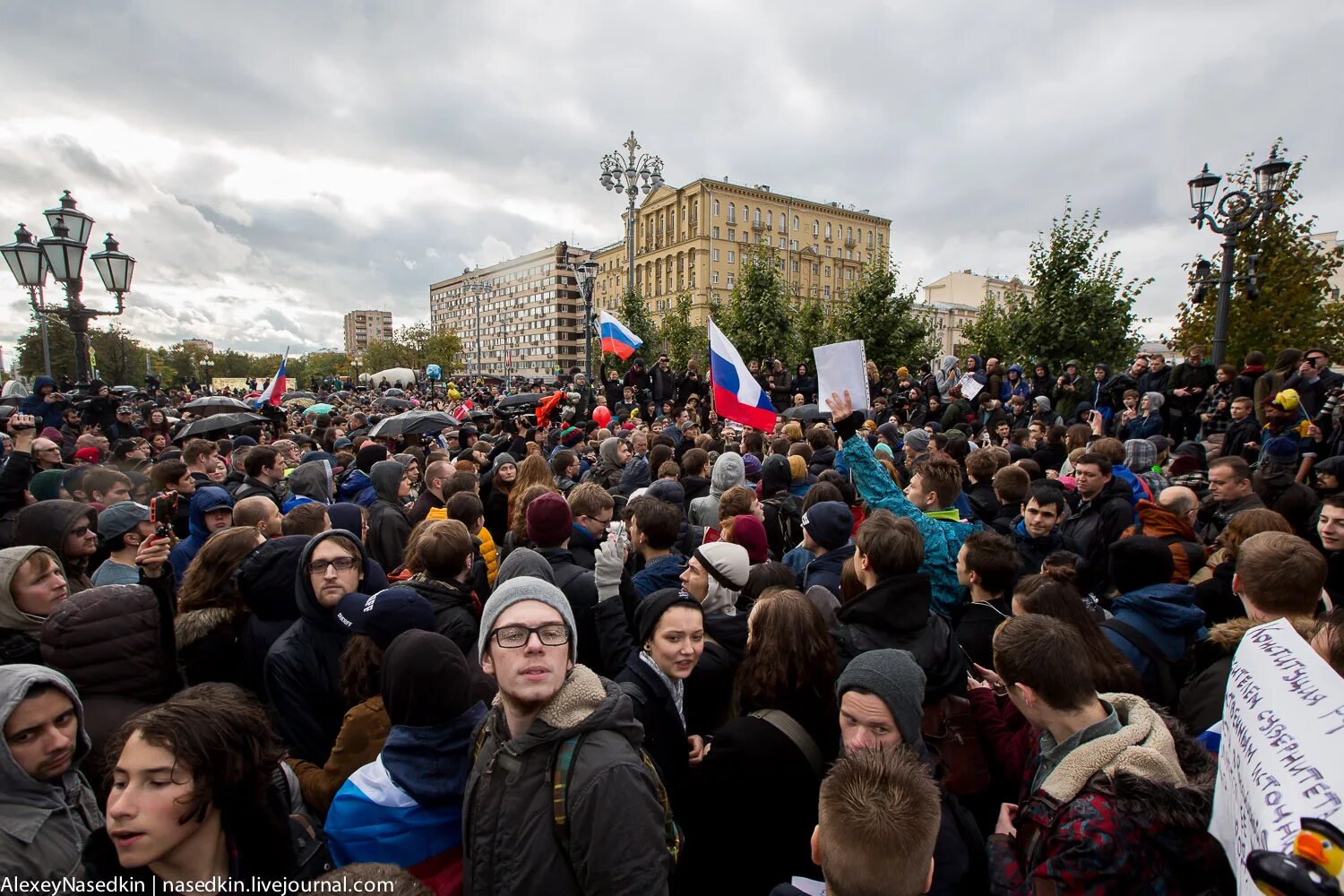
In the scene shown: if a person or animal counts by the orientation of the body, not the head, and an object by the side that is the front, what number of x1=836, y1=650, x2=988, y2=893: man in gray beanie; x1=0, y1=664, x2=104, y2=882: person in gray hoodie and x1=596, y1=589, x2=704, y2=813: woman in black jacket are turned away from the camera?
0

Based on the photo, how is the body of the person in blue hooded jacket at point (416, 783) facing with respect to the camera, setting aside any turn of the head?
away from the camera

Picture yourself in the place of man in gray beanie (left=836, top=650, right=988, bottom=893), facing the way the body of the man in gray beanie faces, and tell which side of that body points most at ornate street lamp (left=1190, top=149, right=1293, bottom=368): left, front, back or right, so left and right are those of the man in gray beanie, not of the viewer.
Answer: back

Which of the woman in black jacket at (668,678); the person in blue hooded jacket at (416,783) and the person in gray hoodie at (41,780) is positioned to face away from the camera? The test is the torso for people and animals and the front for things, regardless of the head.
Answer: the person in blue hooded jacket

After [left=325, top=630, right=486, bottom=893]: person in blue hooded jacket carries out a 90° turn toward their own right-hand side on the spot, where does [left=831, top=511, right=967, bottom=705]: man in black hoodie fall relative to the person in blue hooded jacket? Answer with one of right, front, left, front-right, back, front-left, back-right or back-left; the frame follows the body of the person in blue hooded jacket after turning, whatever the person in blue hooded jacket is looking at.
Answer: front

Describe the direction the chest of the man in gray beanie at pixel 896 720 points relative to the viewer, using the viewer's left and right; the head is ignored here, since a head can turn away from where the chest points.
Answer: facing the viewer and to the left of the viewer

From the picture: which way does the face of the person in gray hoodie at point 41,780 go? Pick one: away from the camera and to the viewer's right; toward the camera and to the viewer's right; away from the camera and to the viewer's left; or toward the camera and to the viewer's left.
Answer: toward the camera and to the viewer's right

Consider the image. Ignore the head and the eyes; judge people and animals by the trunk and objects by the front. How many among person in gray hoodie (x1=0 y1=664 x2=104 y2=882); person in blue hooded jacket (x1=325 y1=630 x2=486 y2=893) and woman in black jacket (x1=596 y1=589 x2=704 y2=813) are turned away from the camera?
1

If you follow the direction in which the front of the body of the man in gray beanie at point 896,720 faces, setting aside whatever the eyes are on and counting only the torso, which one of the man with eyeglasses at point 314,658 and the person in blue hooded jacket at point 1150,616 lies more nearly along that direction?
the man with eyeglasses

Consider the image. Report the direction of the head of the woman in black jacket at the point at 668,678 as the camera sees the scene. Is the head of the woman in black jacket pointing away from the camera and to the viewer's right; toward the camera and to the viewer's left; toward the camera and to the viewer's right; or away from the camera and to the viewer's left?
toward the camera and to the viewer's right

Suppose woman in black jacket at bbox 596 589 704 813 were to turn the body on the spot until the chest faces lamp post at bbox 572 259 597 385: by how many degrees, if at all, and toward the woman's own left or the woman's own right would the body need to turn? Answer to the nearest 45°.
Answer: approximately 135° to the woman's own left

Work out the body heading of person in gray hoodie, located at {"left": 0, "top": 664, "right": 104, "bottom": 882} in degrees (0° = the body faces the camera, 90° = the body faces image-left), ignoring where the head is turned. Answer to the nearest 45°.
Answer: approximately 315°

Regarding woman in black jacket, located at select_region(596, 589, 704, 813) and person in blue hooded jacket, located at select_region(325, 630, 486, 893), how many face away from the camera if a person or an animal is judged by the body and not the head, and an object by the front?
1

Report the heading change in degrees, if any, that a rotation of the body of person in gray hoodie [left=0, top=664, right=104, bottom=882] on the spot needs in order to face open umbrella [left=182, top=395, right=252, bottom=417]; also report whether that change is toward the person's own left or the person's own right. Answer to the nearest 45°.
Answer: approximately 135° to the person's own left

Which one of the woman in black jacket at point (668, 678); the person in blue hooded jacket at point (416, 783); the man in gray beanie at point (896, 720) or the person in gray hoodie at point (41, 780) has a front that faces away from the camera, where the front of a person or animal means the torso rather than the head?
the person in blue hooded jacket
